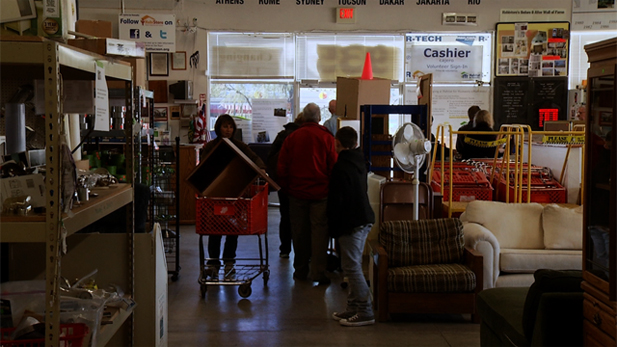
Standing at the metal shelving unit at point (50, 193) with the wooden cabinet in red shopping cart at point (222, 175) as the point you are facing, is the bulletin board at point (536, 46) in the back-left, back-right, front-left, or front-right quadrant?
front-right

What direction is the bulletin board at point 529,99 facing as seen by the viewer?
toward the camera

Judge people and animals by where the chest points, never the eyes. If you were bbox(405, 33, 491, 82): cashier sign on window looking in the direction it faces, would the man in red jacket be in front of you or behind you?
in front

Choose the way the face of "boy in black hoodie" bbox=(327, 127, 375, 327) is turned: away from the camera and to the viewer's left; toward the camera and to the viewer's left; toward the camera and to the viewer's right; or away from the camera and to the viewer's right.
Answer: away from the camera and to the viewer's left

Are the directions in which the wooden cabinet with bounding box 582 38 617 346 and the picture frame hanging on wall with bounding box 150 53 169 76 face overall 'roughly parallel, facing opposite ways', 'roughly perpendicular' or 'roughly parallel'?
roughly perpendicular

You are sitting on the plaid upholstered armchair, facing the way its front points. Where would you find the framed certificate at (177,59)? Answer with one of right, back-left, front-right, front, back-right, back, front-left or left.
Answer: back-right

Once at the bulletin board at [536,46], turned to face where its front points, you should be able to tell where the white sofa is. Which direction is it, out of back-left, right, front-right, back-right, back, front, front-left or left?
front

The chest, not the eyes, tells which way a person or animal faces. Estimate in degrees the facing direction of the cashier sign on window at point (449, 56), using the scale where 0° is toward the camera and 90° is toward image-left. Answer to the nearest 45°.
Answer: approximately 0°

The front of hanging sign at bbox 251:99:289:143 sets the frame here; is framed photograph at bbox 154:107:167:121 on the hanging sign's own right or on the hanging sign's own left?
on the hanging sign's own right

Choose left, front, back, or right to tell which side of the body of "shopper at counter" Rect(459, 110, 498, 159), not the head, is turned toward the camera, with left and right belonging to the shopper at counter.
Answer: back

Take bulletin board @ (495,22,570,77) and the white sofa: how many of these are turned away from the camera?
0

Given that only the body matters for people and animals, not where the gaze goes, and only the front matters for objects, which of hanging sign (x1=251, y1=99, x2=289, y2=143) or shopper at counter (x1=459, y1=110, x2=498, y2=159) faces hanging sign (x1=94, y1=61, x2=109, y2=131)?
hanging sign (x1=251, y1=99, x2=289, y2=143)

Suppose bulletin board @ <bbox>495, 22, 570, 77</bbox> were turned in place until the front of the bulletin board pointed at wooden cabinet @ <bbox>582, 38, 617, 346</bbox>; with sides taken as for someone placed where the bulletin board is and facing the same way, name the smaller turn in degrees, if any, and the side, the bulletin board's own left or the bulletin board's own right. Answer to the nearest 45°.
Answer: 0° — it already faces it
